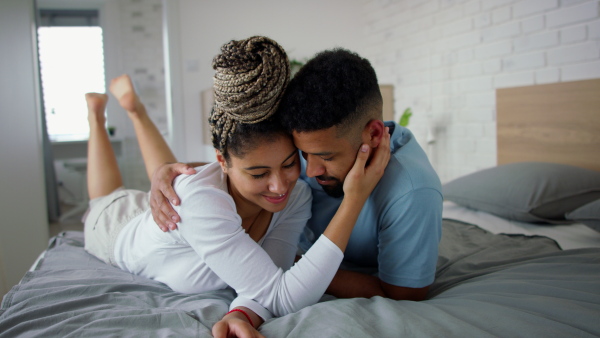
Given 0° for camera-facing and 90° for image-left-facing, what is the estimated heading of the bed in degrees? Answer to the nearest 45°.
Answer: approximately 45°

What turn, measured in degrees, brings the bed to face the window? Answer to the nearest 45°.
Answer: approximately 90° to its right
